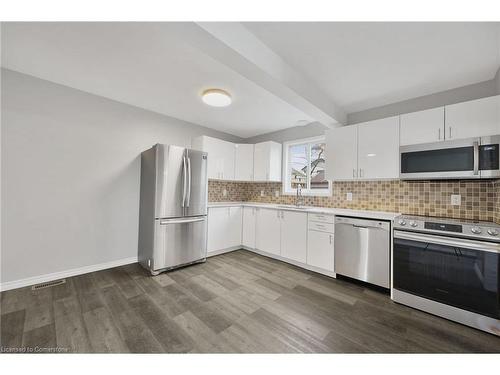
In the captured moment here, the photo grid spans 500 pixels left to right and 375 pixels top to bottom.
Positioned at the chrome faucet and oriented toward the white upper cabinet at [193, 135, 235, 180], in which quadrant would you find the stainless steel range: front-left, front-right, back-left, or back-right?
back-left

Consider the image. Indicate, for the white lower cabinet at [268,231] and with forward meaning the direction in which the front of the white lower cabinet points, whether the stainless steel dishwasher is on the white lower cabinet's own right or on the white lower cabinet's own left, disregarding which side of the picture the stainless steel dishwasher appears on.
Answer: on the white lower cabinet's own left

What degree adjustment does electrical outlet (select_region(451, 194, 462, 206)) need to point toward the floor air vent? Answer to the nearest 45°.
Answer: approximately 45° to its right

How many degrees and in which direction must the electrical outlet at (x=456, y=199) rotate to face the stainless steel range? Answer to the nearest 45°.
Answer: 0° — it already faces it

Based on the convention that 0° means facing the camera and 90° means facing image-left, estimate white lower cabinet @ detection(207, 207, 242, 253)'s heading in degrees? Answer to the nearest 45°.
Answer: approximately 315°

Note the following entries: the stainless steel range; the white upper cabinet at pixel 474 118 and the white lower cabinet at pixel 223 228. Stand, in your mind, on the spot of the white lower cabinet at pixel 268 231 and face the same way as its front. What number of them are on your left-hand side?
2
